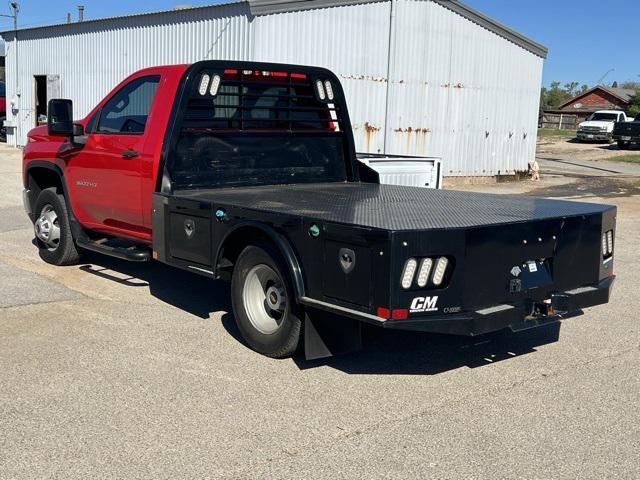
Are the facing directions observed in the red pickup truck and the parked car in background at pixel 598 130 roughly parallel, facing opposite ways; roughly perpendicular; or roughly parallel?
roughly perpendicular

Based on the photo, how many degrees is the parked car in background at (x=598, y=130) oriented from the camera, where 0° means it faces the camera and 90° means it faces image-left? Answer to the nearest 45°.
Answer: approximately 45°

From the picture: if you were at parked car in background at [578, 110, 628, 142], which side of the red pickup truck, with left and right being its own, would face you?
right

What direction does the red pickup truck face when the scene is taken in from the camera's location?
facing away from the viewer and to the left of the viewer

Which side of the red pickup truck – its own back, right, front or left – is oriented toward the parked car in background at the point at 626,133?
right

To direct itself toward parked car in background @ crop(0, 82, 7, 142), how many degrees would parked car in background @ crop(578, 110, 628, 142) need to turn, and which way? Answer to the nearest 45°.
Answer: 0° — it already faces it
